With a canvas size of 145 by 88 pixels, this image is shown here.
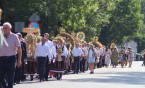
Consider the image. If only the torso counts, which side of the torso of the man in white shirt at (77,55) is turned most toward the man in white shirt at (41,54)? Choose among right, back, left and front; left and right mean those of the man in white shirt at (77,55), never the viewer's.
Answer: front

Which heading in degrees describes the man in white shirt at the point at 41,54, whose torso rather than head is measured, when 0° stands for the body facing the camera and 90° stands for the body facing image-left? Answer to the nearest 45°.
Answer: approximately 0°

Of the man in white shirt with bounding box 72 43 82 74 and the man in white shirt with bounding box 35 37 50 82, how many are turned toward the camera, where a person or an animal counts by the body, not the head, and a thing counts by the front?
2

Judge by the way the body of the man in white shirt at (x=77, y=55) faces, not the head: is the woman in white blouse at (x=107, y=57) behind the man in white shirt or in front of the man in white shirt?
behind
